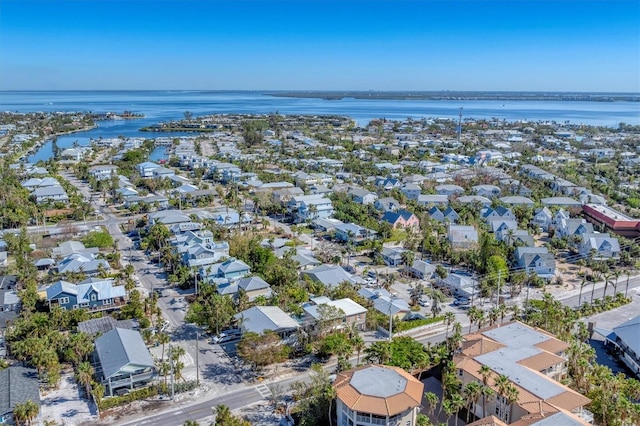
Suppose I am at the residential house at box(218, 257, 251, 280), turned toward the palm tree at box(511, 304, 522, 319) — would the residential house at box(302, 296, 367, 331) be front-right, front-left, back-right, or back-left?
front-right

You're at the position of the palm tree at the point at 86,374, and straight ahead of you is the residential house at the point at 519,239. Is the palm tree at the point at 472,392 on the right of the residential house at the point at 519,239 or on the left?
right

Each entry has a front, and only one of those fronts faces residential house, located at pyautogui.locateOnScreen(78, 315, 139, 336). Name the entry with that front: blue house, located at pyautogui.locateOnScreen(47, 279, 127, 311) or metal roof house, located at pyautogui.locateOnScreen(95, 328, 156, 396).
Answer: the blue house

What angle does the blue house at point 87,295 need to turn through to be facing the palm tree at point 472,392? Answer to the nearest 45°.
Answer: approximately 45° to its left

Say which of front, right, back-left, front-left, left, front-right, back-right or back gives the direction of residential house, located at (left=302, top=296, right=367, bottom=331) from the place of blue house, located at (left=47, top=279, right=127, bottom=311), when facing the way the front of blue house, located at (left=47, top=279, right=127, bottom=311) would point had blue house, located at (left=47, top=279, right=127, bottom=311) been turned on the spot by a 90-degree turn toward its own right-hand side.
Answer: back-left

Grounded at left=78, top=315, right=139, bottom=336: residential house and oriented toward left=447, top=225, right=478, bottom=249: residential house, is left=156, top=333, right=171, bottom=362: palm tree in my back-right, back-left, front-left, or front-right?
front-right

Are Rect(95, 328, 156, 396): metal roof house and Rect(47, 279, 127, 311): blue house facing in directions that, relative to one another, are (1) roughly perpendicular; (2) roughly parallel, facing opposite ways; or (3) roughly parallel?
roughly parallel

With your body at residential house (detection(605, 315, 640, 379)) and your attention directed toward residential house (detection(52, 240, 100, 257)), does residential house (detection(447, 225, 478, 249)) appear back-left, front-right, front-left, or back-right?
front-right

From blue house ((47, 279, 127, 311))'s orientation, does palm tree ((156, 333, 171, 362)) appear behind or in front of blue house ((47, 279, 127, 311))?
in front
